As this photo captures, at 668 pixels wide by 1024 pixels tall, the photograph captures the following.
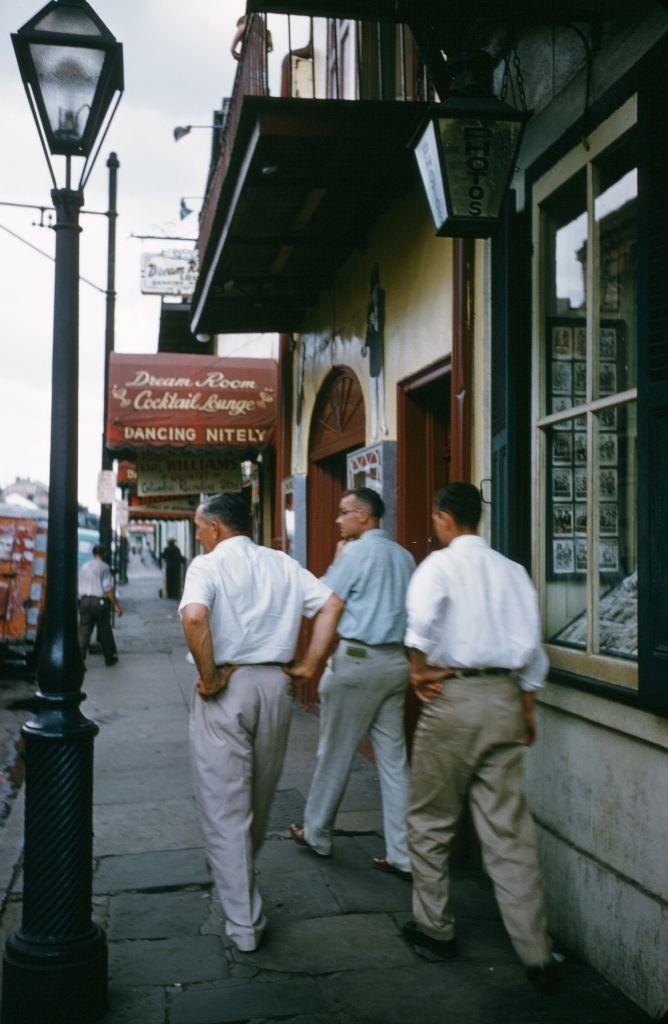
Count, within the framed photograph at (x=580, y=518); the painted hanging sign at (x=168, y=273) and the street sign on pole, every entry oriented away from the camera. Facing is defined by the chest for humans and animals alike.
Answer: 0

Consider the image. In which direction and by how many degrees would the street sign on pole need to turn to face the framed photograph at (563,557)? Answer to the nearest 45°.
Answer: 0° — it already faces it

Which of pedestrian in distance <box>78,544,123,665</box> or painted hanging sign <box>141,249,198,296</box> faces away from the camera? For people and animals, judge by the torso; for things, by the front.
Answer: the pedestrian in distance

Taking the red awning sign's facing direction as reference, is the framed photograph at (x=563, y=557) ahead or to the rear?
ahead

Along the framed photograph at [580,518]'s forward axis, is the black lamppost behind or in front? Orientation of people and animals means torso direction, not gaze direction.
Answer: in front

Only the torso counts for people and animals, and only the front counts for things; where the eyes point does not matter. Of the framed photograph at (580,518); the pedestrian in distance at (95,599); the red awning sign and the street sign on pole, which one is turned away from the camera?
the pedestrian in distance

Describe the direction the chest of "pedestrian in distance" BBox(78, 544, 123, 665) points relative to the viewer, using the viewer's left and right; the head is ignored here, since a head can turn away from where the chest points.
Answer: facing away from the viewer

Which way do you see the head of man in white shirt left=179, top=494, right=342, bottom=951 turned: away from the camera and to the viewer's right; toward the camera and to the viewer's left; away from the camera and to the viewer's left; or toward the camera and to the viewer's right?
away from the camera and to the viewer's left

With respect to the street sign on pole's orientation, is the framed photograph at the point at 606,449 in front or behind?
in front

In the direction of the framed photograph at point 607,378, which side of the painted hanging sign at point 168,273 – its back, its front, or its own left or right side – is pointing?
front

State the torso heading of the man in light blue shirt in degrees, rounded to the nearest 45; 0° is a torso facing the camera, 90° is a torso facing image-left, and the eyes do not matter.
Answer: approximately 135°
